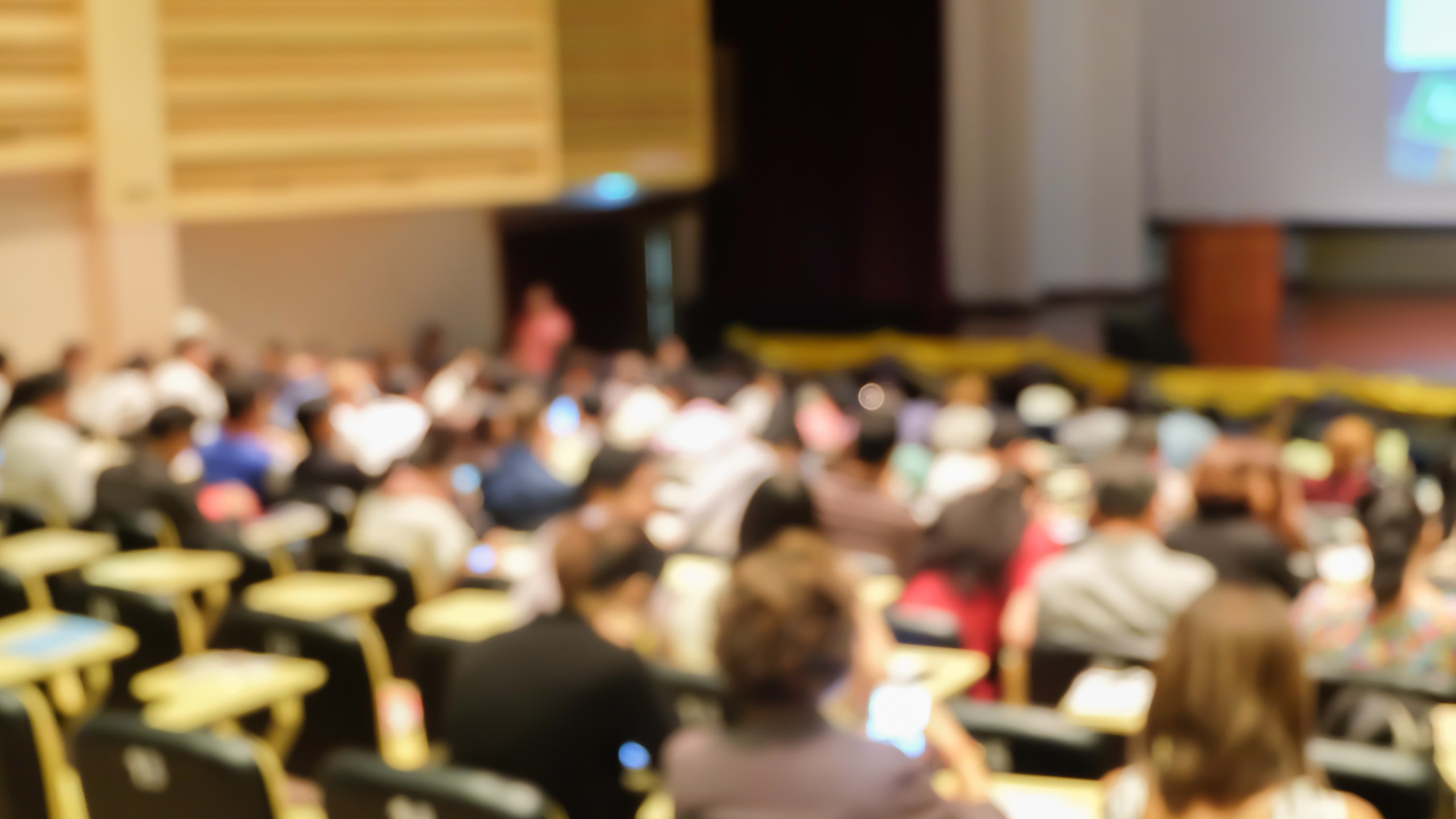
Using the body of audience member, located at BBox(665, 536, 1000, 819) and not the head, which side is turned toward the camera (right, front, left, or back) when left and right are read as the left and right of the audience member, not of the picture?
back

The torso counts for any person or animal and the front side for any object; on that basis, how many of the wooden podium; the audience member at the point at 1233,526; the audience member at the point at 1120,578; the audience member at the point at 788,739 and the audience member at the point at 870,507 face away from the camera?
4

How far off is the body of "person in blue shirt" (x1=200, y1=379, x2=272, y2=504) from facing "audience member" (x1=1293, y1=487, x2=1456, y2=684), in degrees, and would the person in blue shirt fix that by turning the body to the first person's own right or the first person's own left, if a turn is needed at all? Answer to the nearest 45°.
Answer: approximately 90° to the first person's own right

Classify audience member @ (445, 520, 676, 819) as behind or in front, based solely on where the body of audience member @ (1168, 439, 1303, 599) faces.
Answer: behind

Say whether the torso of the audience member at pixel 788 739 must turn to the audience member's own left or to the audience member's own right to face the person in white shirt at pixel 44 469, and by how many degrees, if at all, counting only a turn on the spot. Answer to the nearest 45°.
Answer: approximately 45° to the audience member's own left

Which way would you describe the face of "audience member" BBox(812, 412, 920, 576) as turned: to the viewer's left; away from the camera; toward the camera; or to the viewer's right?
away from the camera

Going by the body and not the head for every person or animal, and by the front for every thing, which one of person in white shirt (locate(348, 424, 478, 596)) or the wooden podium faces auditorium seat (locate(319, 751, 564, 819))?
the wooden podium

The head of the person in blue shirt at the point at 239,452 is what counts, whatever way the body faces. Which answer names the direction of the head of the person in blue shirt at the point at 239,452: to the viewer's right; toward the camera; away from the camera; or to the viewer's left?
away from the camera

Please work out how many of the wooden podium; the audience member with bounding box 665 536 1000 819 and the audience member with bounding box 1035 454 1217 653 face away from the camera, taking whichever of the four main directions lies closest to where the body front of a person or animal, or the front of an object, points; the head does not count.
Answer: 2

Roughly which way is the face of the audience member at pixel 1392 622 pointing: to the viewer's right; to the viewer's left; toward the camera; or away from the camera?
away from the camera

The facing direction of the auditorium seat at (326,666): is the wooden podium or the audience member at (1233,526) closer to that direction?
the wooden podium

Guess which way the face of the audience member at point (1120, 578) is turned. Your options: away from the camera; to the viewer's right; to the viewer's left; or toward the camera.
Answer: away from the camera

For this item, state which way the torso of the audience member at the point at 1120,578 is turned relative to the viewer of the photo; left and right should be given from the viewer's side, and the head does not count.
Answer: facing away from the viewer

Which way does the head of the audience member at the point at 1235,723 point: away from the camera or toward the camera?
away from the camera

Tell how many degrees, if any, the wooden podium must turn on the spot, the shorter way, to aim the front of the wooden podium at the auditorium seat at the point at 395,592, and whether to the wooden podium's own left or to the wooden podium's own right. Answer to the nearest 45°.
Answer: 0° — it already faces it
